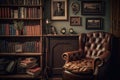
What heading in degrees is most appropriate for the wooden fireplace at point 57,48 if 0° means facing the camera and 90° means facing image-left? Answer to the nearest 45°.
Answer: approximately 0°

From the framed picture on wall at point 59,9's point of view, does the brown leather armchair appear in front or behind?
in front

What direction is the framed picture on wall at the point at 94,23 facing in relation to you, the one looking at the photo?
facing the viewer

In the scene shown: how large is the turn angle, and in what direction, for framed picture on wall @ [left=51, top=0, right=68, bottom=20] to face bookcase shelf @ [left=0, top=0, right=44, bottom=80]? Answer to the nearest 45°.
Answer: approximately 90° to its right

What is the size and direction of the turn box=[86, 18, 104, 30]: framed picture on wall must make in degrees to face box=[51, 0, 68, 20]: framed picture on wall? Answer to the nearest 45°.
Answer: approximately 90° to its right

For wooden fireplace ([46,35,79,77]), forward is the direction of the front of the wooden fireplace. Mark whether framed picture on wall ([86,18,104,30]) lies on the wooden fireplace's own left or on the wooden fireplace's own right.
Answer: on the wooden fireplace's own left

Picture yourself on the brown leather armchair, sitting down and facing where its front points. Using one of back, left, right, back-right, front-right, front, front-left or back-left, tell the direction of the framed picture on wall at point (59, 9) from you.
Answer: right

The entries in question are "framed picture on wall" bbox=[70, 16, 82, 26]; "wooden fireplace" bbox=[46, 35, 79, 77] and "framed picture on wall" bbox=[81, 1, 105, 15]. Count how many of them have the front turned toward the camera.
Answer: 3

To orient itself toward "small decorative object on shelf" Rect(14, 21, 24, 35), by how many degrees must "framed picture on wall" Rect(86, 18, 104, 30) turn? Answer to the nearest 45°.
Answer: approximately 90° to its right

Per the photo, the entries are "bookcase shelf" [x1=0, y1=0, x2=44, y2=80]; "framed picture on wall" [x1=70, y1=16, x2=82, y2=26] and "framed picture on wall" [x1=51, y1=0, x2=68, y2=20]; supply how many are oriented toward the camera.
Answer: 3

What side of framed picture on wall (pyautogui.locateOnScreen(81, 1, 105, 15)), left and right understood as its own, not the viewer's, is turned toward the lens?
front

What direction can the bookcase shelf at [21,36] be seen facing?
toward the camera
